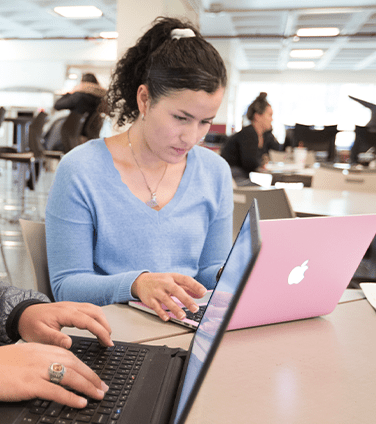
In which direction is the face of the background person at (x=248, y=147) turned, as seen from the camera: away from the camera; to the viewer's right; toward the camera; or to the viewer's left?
to the viewer's right

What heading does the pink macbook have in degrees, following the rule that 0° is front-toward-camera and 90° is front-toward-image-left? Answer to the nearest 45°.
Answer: approximately 135°

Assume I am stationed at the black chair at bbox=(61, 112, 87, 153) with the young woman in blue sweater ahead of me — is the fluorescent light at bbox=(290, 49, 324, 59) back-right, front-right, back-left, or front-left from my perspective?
back-left

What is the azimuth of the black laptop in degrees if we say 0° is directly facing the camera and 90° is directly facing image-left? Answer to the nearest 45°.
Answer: approximately 90°

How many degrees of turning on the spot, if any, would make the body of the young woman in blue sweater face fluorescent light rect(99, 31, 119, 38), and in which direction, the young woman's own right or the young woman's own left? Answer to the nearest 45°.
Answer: approximately 135° to the young woman's own left

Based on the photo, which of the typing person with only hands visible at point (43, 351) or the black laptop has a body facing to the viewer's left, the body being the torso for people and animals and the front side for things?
the black laptop

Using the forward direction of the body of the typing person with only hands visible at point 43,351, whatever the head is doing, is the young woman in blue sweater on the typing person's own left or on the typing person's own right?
on the typing person's own left

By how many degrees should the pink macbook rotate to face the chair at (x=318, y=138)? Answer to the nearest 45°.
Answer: approximately 45° to its right
